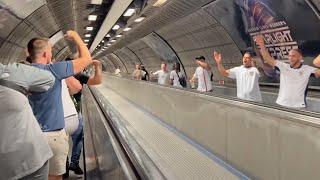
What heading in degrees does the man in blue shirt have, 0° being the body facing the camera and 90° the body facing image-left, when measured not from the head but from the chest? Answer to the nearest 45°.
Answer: approximately 225°

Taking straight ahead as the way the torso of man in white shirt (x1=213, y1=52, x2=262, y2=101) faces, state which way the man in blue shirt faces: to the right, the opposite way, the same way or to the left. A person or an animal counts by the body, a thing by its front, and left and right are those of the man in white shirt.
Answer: the opposite way

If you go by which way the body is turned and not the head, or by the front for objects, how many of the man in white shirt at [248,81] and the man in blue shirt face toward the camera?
1
